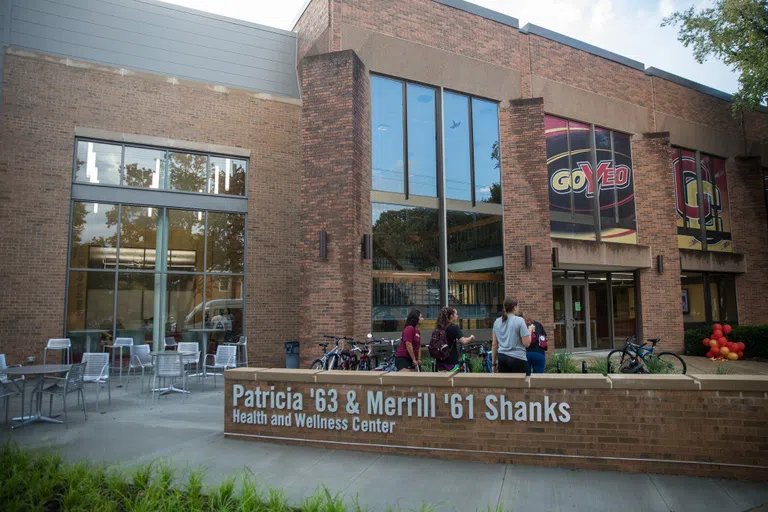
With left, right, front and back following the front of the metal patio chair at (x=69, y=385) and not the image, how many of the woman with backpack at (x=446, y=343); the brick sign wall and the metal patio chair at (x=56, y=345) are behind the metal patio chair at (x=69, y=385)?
2

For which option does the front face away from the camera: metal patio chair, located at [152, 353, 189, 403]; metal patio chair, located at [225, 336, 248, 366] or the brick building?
metal patio chair, located at [152, 353, 189, 403]

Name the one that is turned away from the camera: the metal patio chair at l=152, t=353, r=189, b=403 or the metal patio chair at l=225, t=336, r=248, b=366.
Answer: the metal patio chair at l=152, t=353, r=189, b=403

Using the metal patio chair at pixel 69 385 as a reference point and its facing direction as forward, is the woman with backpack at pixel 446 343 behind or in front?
behind

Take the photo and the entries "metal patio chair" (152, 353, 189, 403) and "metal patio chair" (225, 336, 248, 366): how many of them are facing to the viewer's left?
1

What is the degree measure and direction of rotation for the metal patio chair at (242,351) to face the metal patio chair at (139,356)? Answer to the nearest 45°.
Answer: approximately 45° to its left

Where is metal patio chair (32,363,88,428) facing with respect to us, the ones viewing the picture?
facing away from the viewer and to the left of the viewer

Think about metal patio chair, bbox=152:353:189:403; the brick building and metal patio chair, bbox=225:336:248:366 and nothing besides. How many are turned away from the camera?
1

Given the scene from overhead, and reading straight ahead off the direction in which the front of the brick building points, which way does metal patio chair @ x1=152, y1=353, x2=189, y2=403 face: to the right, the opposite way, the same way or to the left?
the opposite way

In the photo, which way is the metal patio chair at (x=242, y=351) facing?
to the viewer's left

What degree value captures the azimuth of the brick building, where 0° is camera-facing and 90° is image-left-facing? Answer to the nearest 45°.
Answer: approximately 315°

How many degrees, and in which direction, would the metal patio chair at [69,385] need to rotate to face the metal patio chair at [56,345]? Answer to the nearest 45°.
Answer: approximately 45° to its right

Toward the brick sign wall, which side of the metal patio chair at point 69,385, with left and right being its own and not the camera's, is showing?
back

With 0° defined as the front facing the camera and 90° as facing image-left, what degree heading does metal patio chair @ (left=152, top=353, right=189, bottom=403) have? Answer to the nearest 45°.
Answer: approximately 180°
